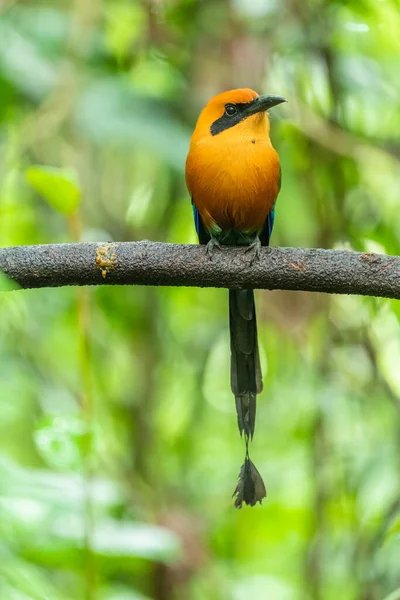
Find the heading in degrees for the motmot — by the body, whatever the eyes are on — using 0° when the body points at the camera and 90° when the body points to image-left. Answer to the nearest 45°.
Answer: approximately 0°
